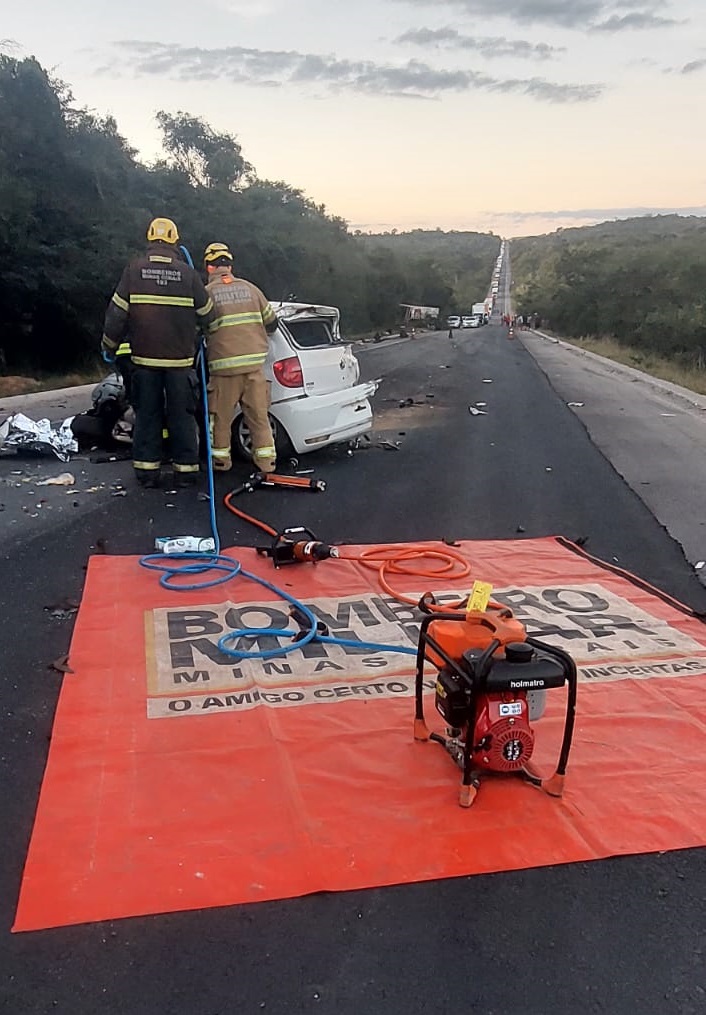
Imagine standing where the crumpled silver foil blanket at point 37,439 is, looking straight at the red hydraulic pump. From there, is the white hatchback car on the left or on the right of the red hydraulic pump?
left

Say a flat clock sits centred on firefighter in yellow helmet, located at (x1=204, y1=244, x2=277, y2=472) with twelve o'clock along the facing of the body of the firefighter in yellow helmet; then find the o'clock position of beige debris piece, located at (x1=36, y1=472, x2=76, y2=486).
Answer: The beige debris piece is roughly at 9 o'clock from the firefighter in yellow helmet.

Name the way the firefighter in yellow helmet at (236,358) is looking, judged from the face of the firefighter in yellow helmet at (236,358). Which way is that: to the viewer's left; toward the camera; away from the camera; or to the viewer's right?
away from the camera

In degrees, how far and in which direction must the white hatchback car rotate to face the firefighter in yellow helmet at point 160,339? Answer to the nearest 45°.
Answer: approximately 90° to its left

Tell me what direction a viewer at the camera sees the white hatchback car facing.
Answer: facing away from the viewer and to the left of the viewer

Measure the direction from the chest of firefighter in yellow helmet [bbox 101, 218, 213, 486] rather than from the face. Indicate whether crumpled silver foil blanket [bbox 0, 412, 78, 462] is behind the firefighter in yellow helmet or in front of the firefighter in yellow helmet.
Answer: in front

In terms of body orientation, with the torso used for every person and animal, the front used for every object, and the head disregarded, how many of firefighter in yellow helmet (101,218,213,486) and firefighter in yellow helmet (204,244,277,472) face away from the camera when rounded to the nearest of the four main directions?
2

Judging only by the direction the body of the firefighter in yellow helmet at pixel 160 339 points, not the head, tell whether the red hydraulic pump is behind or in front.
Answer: behind

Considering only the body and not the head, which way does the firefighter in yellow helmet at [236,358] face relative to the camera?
away from the camera

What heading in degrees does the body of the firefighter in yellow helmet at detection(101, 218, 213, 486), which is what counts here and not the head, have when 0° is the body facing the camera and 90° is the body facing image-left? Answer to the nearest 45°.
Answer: approximately 180°

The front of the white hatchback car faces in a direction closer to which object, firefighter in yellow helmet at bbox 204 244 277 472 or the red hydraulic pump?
the firefighter in yellow helmet

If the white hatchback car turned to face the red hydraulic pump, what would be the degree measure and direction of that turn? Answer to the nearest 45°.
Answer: approximately 135° to its left

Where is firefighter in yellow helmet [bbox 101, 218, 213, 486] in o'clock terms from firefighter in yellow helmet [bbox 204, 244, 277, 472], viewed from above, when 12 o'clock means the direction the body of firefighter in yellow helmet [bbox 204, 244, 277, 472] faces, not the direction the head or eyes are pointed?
firefighter in yellow helmet [bbox 101, 218, 213, 486] is roughly at 8 o'clock from firefighter in yellow helmet [bbox 204, 244, 277, 472].

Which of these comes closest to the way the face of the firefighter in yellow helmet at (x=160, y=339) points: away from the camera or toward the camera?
away from the camera

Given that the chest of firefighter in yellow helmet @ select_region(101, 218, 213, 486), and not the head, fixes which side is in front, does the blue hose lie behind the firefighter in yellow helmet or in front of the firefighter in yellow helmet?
behind
